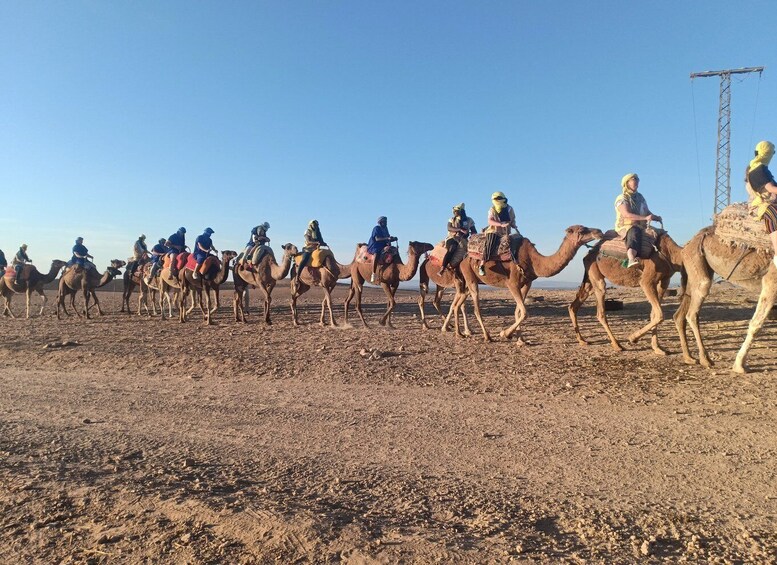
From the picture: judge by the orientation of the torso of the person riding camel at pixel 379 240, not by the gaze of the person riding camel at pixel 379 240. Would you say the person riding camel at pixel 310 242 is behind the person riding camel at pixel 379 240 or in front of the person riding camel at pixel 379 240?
behind

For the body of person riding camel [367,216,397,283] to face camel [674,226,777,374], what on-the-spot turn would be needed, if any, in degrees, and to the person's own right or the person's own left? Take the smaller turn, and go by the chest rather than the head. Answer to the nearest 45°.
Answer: approximately 45° to the person's own right

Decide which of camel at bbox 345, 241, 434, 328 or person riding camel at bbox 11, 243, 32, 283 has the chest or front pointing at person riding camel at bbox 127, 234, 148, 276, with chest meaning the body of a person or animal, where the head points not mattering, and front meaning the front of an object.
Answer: person riding camel at bbox 11, 243, 32, 283

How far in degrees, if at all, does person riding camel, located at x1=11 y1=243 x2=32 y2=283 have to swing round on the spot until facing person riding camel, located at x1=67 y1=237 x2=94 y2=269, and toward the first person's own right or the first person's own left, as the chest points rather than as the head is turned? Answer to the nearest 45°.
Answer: approximately 45° to the first person's own right

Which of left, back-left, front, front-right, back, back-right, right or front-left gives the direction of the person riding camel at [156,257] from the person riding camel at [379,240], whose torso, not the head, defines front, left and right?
back-left

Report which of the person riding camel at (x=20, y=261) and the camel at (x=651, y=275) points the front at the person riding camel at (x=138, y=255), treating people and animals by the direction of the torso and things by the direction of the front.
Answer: the person riding camel at (x=20, y=261)

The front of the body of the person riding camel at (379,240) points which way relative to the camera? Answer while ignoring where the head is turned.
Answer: to the viewer's right

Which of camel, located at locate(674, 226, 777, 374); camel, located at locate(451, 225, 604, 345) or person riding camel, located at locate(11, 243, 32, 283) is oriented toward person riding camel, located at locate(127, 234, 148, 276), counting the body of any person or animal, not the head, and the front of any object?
person riding camel, located at locate(11, 243, 32, 283)

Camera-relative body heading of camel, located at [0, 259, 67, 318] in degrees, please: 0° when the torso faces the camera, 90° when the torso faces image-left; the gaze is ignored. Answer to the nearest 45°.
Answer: approximately 270°

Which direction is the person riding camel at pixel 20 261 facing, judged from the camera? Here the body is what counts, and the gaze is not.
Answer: to the viewer's right

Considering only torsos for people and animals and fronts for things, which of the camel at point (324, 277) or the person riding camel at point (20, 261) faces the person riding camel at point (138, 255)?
the person riding camel at point (20, 261)

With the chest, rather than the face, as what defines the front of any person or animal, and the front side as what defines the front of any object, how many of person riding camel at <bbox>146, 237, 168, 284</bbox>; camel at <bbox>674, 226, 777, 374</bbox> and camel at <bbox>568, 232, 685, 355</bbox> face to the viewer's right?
3

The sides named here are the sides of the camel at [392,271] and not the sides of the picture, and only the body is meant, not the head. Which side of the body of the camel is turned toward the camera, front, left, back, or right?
right

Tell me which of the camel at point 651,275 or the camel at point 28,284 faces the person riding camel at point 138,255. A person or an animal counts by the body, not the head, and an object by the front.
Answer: the camel at point 28,284

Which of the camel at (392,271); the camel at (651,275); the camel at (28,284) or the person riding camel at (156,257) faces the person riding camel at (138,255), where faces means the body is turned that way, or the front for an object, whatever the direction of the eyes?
the camel at (28,284)

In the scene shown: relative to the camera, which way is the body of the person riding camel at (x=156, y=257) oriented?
to the viewer's right

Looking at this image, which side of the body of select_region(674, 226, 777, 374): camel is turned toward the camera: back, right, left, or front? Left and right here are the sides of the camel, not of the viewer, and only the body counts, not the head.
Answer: right
